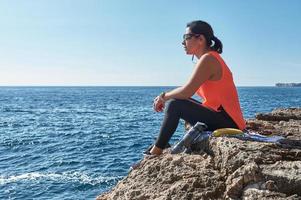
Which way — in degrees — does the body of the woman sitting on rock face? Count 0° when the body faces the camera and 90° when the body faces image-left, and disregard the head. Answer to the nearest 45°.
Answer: approximately 90°

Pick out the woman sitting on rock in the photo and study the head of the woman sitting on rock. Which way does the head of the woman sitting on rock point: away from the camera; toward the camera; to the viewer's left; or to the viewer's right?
to the viewer's left
